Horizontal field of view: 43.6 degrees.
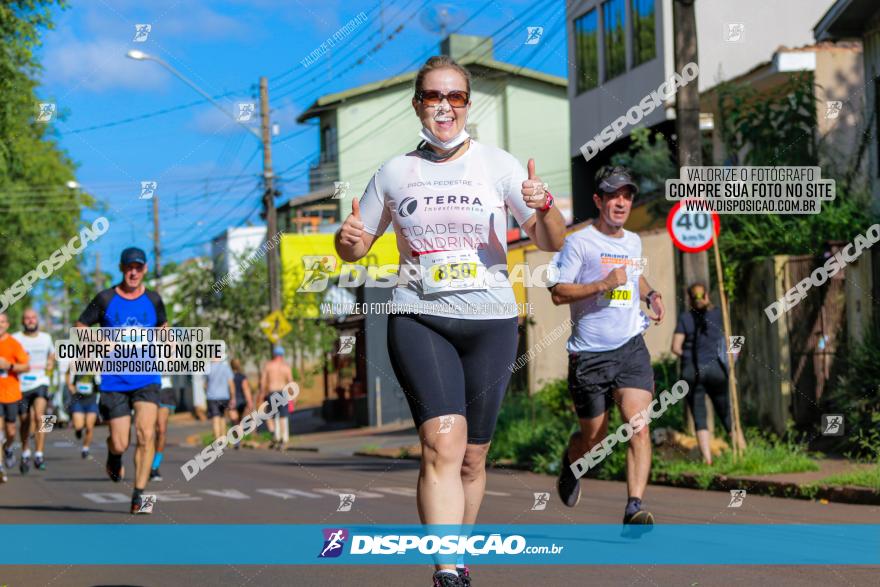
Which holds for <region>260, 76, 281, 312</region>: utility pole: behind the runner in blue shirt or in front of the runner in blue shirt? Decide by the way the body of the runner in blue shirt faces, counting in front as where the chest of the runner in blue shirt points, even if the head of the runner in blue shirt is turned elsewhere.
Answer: behind

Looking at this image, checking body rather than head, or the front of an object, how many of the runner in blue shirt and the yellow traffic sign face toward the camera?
2

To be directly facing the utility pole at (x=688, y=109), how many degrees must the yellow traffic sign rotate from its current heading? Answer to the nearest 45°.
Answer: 0° — it already faces it

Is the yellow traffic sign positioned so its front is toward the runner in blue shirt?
yes

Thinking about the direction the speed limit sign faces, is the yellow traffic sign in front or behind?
behind

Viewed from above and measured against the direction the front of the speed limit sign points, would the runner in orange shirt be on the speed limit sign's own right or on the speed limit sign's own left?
on the speed limit sign's own right
